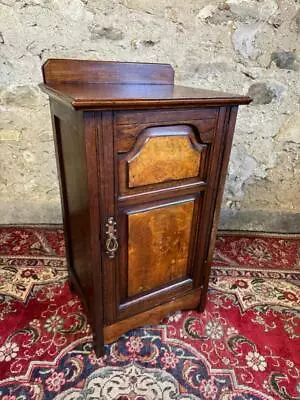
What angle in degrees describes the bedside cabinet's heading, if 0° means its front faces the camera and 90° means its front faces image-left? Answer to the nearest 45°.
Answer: approximately 315°
